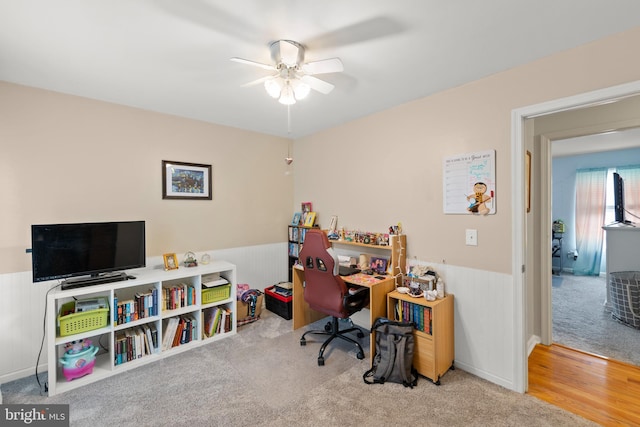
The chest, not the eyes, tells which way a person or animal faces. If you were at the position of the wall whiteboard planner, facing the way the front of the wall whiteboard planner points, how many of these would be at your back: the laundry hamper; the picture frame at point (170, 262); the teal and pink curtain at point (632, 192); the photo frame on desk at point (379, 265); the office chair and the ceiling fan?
2

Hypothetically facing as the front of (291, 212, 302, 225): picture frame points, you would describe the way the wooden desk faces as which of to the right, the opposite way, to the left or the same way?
the same way

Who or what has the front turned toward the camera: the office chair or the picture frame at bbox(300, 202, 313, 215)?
the picture frame

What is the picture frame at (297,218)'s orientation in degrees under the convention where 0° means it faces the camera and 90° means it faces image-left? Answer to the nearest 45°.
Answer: approximately 45°

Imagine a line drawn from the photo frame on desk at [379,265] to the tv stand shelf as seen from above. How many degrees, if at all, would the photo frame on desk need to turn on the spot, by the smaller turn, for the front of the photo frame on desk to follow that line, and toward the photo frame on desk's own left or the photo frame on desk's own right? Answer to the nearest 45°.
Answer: approximately 45° to the photo frame on desk's own right

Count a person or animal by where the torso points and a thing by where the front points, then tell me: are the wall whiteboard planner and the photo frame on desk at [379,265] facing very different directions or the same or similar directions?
same or similar directions

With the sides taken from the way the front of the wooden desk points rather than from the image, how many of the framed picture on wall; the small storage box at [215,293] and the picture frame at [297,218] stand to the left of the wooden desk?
0

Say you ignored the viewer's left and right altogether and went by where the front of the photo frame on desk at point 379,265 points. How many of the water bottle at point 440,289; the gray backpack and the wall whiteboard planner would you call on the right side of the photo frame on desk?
0

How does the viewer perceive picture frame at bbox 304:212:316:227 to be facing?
facing the viewer and to the left of the viewer

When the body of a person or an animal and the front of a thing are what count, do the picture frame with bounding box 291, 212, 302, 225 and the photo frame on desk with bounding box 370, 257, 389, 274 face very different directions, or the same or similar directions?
same or similar directions

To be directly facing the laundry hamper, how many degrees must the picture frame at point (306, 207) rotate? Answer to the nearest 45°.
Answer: approximately 90° to its left

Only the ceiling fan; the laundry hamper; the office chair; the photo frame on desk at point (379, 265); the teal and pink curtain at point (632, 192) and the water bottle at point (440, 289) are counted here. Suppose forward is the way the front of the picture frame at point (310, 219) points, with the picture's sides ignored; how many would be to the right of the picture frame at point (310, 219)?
0

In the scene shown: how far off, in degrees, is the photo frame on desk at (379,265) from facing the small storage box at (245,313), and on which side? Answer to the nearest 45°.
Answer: approximately 45° to its right

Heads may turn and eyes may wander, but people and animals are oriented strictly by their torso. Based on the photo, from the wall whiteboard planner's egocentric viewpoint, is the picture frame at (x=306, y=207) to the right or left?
on its right

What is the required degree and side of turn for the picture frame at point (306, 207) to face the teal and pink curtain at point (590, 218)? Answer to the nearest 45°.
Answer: approximately 90° to its left

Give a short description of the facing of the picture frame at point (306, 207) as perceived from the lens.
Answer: facing the viewer

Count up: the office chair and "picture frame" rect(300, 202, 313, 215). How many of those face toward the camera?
1
